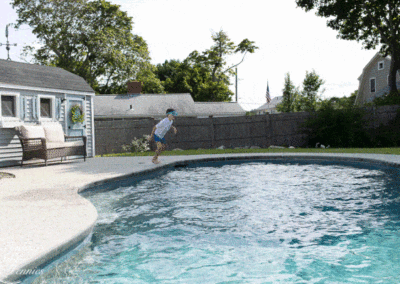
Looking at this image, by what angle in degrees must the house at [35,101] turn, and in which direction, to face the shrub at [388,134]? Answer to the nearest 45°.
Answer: approximately 45° to its left

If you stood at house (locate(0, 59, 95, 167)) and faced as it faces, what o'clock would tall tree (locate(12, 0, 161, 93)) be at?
The tall tree is roughly at 8 o'clock from the house.

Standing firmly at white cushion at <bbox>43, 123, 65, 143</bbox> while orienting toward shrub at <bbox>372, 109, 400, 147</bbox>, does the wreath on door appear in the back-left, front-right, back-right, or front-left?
front-left

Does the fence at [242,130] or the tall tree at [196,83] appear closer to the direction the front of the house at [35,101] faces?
the fence

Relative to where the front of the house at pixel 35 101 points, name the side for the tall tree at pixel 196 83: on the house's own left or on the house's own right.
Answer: on the house's own left

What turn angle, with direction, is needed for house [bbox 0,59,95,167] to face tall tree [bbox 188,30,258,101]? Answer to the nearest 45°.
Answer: approximately 90° to its left

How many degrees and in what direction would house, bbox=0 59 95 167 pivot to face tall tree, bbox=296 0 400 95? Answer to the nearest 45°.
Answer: approximately 45° to its left

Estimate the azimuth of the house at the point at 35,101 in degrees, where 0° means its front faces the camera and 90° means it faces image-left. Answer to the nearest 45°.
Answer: approximately 315°

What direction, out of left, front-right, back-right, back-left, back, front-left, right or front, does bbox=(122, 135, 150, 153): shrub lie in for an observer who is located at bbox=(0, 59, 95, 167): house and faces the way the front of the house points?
left

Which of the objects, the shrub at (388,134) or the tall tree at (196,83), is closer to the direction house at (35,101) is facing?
the shrub

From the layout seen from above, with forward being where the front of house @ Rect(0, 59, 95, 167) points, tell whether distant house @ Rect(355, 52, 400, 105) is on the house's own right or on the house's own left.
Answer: on the house's own left
